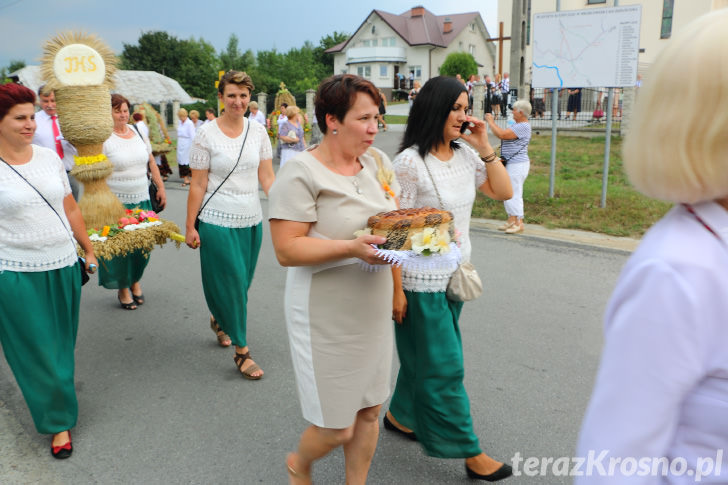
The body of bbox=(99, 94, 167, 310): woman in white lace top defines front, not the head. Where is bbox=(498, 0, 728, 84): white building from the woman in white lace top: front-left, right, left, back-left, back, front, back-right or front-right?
back-left

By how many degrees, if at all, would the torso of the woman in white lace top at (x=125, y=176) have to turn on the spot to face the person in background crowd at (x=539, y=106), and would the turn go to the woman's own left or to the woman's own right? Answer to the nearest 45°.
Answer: approximately 135° to the woman's own left

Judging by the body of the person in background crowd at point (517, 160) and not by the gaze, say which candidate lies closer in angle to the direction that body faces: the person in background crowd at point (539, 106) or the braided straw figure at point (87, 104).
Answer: the braided straw figure

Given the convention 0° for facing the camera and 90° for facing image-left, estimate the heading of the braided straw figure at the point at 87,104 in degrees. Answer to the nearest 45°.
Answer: approximately 0°

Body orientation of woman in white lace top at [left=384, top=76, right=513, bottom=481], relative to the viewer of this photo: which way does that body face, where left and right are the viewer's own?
facing the viewer and to the right of the viewer

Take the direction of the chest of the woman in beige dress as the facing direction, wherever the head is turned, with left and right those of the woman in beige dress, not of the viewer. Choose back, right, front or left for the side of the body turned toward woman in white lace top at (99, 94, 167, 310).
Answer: back

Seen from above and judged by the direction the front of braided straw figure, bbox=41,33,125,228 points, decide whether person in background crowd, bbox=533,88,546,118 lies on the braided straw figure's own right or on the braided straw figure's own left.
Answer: on the braided straw figure's own left

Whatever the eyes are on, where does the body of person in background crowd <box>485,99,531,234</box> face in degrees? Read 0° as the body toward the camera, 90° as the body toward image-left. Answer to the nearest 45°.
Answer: approximately 90°

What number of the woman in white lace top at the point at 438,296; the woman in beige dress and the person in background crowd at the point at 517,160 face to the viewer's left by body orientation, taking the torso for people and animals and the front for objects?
1
